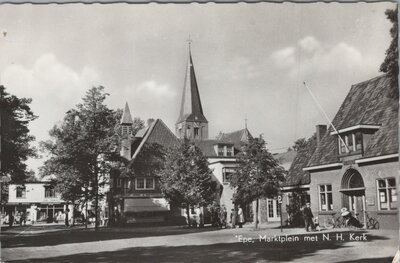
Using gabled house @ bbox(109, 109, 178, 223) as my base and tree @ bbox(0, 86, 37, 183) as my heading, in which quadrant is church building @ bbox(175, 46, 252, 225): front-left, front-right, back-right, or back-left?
back-right

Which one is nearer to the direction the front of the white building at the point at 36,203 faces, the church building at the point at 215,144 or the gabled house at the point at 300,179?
the gabled house

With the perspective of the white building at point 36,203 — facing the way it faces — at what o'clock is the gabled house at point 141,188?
The gabled house is roughly at 11 o'clock from the white building.

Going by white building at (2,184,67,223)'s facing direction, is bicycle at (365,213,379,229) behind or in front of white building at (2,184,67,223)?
in front

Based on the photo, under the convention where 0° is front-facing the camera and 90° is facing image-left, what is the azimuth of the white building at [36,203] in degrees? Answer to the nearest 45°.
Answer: approximately 0°

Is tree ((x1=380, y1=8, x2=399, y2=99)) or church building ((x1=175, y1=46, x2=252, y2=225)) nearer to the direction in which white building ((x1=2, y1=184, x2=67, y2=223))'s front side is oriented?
the tree

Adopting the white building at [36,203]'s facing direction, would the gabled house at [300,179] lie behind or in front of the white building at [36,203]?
in front
